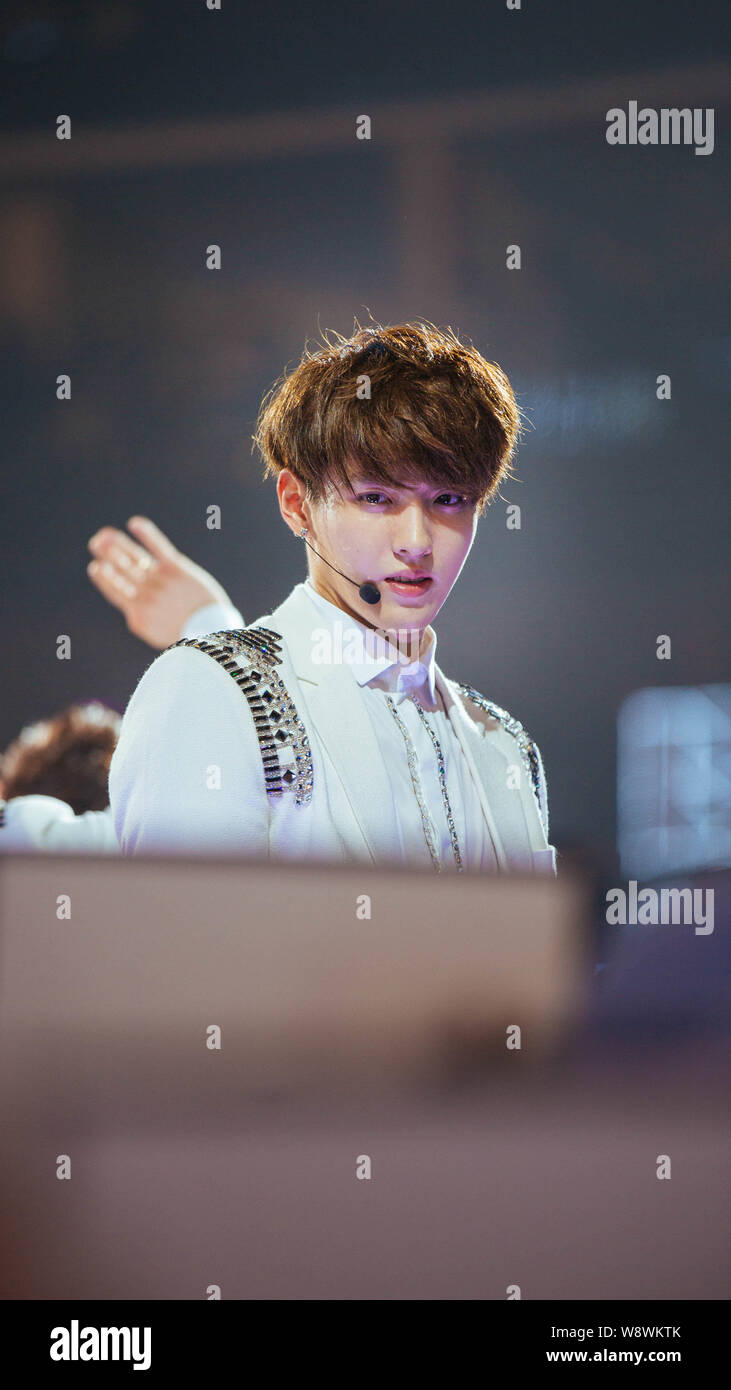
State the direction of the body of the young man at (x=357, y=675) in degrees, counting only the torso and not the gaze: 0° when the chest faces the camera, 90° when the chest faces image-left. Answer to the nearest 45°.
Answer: approximately 315°
